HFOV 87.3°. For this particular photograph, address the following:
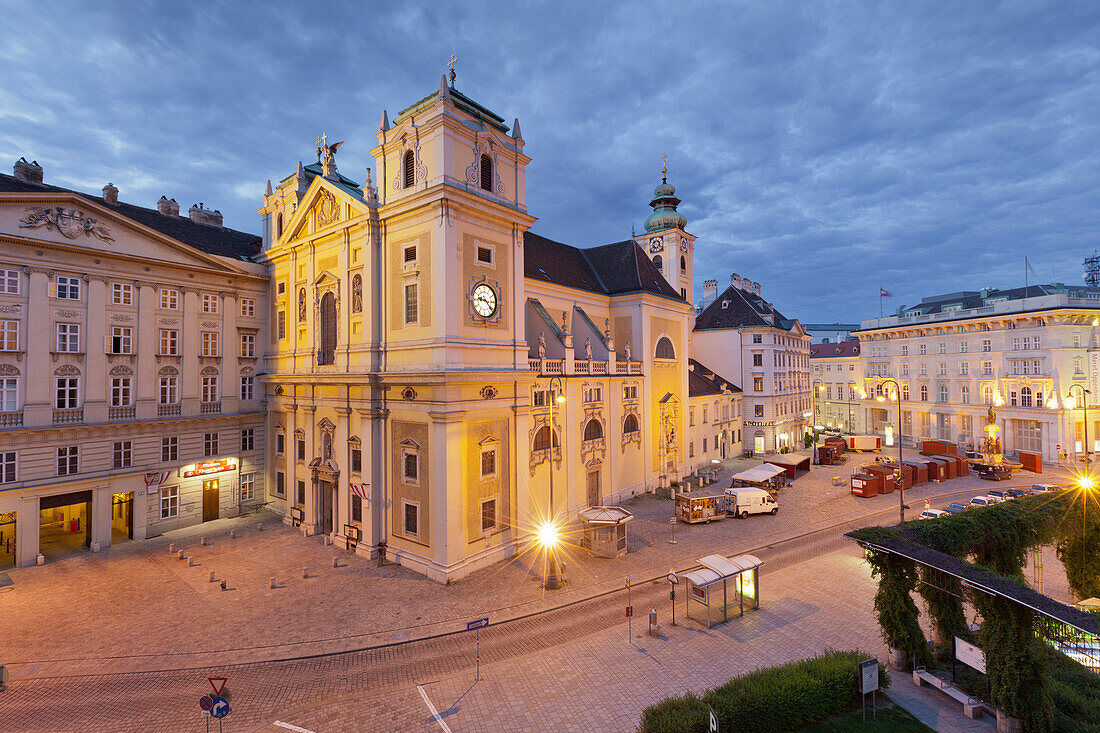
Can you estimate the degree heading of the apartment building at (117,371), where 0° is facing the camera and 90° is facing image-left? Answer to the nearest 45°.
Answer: approximately 315°

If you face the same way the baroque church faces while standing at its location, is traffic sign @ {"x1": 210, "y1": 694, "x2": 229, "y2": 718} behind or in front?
in front

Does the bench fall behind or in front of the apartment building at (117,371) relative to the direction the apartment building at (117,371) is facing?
in front

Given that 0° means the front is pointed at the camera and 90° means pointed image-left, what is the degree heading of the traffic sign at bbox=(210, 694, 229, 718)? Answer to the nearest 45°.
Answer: approximately 0°

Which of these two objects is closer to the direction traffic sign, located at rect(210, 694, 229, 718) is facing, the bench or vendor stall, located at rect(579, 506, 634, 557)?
the bench

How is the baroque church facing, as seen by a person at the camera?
facing the viewer and to the left of the viewer

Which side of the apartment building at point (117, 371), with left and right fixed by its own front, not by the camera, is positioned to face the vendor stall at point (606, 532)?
front

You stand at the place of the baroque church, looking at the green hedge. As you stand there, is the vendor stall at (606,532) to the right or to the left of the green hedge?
left

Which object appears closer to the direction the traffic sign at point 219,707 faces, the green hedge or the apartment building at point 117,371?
the green hedge

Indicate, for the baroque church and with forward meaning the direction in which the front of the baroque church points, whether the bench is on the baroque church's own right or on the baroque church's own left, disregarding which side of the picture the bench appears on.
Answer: on the baroque church's own left

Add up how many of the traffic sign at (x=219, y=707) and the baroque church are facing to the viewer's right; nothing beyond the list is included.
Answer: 0

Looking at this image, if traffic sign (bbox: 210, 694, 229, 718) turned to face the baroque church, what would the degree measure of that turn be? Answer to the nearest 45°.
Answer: approximately 135° to its left

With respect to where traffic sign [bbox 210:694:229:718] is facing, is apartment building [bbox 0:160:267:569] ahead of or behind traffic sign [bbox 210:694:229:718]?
behind

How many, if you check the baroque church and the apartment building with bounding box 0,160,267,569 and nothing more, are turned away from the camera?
0
